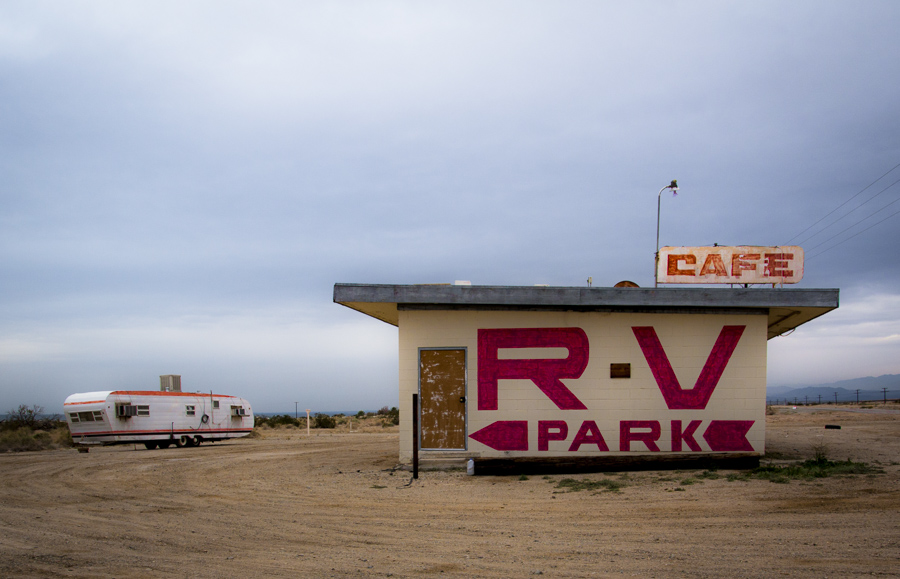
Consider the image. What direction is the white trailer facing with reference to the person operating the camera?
facing the viewer and to the left of the viewer

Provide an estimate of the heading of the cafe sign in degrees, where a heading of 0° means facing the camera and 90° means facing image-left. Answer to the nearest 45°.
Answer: approximately 0°

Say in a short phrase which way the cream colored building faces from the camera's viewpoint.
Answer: facing the viewer

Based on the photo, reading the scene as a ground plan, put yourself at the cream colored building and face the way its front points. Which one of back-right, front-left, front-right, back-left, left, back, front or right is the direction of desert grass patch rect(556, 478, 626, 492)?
front
